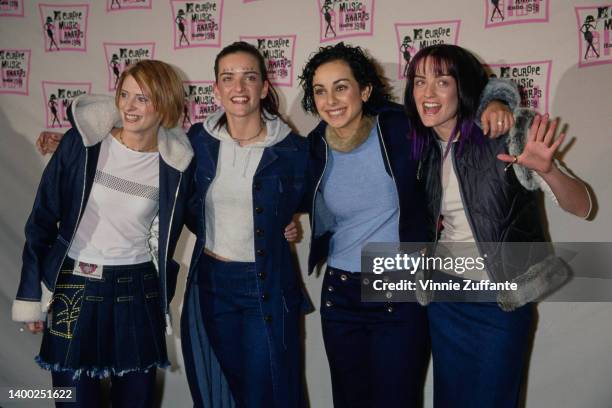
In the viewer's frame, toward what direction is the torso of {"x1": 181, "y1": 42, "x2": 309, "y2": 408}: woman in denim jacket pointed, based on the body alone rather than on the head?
toward the camera

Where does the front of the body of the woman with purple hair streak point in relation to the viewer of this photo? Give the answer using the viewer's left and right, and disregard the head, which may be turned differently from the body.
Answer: facing the viewer and to the left of the viewer

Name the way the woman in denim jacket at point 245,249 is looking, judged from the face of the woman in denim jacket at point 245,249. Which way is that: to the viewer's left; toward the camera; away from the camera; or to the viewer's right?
toward the camera

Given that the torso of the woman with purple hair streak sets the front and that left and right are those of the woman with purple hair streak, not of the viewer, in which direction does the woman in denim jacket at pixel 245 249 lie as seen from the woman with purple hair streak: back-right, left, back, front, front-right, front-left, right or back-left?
front-right

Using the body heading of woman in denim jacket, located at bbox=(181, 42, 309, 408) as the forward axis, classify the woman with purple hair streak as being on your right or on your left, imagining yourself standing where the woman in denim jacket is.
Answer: on your left

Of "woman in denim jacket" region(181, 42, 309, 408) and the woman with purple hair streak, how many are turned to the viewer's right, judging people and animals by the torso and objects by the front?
0
